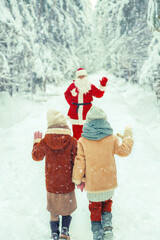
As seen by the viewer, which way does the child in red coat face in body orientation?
away from the camera

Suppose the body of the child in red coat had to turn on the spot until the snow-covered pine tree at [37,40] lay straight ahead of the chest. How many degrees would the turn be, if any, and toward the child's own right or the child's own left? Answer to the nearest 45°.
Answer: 0° — they already face it

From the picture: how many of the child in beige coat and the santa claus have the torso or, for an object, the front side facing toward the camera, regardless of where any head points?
1

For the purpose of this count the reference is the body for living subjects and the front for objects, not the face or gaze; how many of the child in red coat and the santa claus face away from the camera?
1

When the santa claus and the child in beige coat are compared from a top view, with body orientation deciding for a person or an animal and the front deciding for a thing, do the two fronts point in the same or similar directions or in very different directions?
very different directions

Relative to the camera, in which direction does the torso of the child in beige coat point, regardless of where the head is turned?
away from the camera

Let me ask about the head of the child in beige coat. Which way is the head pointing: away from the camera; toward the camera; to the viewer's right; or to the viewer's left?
away from the camera

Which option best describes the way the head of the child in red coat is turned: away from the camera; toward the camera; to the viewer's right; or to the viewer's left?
away from the camera

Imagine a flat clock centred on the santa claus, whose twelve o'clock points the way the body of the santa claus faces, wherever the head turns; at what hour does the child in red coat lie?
The child in red coat is roughly at 12 o'clock from the santa claus.

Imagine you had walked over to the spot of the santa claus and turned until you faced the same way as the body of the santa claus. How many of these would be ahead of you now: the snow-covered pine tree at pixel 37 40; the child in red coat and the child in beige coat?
2

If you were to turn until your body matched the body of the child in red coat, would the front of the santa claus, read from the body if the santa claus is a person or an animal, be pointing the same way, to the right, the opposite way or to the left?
the opposite way
